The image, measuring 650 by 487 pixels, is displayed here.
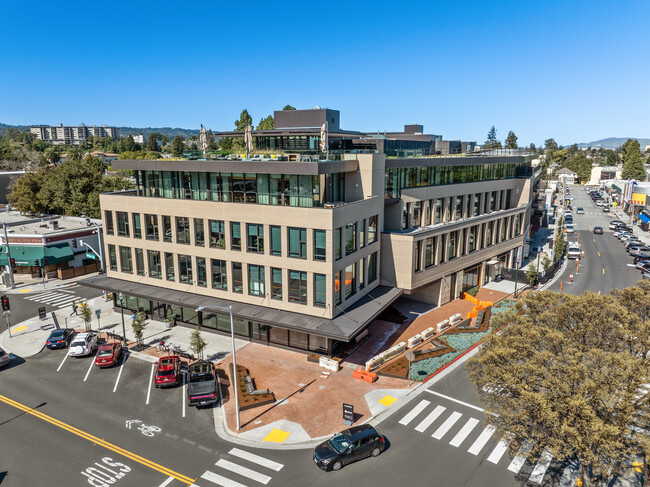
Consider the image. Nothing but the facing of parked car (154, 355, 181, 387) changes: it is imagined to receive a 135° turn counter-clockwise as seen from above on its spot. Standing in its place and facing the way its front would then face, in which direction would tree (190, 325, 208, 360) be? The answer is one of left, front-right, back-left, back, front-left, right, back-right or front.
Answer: back

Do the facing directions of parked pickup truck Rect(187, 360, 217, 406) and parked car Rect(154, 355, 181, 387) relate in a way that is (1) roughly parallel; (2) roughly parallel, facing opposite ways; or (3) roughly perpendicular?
roughly parallel

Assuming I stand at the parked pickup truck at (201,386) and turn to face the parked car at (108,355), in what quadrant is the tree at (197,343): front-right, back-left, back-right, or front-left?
front-right

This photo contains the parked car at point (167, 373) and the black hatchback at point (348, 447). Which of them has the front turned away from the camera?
the parked car

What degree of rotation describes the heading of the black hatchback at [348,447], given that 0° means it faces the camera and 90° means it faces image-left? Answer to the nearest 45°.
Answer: approximately 45°

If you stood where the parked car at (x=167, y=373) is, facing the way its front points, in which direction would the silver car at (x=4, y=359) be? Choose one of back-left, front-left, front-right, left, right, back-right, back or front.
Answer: front-left

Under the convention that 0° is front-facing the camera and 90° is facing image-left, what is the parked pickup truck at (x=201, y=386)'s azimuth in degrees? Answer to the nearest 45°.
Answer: approximately 180°

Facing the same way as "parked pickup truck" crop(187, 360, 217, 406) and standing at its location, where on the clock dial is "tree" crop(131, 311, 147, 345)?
The tree is roughly at 11 o'clock from the parked pickup truck.

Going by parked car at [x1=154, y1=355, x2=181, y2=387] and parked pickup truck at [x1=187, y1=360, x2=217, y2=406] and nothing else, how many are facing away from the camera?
2

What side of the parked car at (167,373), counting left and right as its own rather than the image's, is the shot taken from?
back

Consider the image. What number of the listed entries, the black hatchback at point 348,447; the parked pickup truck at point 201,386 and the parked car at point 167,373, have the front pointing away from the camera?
2

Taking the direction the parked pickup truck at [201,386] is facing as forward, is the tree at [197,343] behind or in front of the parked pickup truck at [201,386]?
in front

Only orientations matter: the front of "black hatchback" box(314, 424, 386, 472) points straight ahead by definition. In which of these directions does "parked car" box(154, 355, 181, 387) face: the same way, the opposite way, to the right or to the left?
to the right

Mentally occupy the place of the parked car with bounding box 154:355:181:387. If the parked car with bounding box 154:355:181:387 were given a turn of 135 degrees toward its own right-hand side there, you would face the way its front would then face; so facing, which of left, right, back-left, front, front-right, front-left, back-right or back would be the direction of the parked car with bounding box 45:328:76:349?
back

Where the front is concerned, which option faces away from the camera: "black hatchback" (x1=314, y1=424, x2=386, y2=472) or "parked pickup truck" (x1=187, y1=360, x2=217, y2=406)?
the parked pickup truck

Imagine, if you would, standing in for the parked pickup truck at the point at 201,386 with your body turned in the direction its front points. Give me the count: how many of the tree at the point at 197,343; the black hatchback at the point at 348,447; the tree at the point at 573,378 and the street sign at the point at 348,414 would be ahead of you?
1
